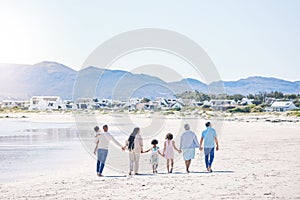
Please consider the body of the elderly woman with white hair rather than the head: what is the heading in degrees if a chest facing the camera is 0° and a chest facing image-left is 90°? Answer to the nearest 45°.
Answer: approximately 180°

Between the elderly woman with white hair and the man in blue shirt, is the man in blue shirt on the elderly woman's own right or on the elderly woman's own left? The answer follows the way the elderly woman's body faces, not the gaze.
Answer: on the elderly woman's own right

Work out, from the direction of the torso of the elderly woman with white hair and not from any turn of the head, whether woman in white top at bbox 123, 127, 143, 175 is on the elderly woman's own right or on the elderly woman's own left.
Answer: on the elderly woman's own left

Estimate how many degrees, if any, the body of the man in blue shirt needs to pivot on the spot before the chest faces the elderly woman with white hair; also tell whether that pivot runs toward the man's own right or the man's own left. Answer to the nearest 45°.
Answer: approximately 90° to the man's own left

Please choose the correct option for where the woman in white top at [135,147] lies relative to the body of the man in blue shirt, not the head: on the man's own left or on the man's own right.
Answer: on the man's own left

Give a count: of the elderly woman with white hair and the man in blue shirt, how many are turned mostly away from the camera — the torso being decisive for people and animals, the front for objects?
2

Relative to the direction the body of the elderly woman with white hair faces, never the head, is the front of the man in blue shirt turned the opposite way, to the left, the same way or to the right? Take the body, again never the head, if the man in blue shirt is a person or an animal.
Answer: the same way

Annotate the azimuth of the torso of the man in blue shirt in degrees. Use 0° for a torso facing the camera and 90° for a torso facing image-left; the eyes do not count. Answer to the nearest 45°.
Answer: approximately 180°
